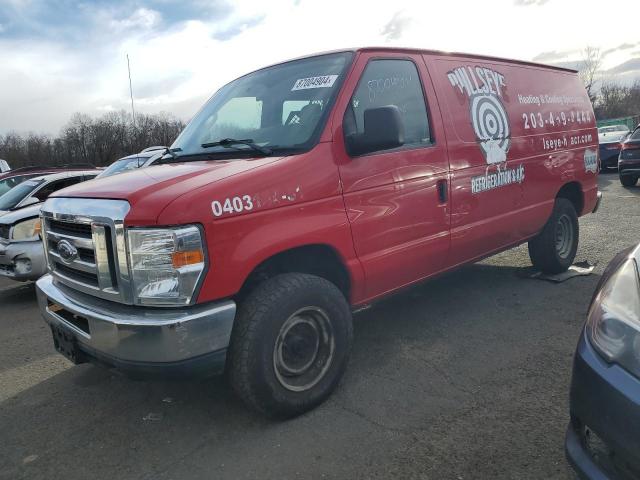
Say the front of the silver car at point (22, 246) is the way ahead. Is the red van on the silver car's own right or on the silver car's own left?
on the silver car's own left

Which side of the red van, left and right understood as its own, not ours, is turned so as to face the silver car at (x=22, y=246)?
right

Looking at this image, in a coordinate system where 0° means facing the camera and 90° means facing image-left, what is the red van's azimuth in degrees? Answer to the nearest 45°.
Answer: approximately 45°
